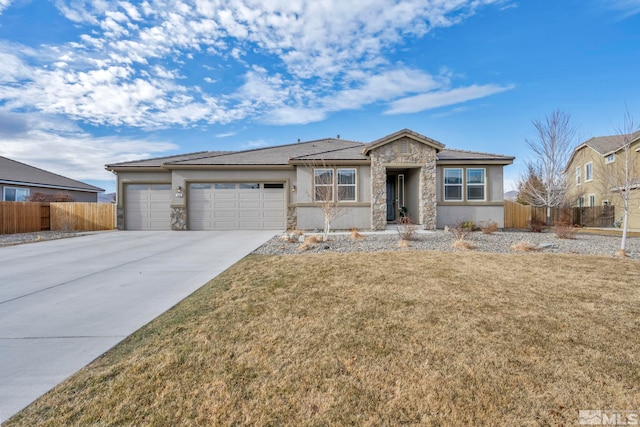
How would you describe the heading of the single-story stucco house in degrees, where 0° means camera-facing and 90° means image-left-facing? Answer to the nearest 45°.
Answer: approximately 0°

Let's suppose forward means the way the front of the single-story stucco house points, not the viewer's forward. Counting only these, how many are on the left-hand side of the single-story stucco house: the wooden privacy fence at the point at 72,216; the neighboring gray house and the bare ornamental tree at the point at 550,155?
1

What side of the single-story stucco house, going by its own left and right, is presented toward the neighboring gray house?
right

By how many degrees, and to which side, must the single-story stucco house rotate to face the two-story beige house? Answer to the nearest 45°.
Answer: approximately 90° to its left

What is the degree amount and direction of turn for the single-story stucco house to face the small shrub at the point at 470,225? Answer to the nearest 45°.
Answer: approximately 90° to its left

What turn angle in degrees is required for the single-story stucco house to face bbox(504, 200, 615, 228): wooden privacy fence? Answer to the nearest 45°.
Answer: approximately 90° to its left

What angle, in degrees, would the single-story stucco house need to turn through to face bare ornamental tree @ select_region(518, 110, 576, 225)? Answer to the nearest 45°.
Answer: approximately 90° to its left

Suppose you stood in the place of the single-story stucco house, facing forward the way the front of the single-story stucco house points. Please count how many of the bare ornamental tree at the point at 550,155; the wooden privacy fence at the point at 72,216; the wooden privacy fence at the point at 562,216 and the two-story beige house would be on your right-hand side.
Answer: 1

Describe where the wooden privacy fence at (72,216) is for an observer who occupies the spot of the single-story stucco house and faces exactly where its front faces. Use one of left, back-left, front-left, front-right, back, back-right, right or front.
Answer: right
